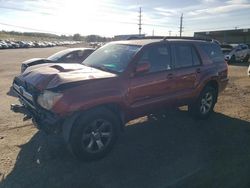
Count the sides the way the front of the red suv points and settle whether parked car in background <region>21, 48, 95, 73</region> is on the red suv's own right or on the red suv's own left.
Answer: on the red suv's own right

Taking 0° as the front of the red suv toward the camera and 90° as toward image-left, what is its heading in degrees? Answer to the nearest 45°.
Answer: approximately 45°
